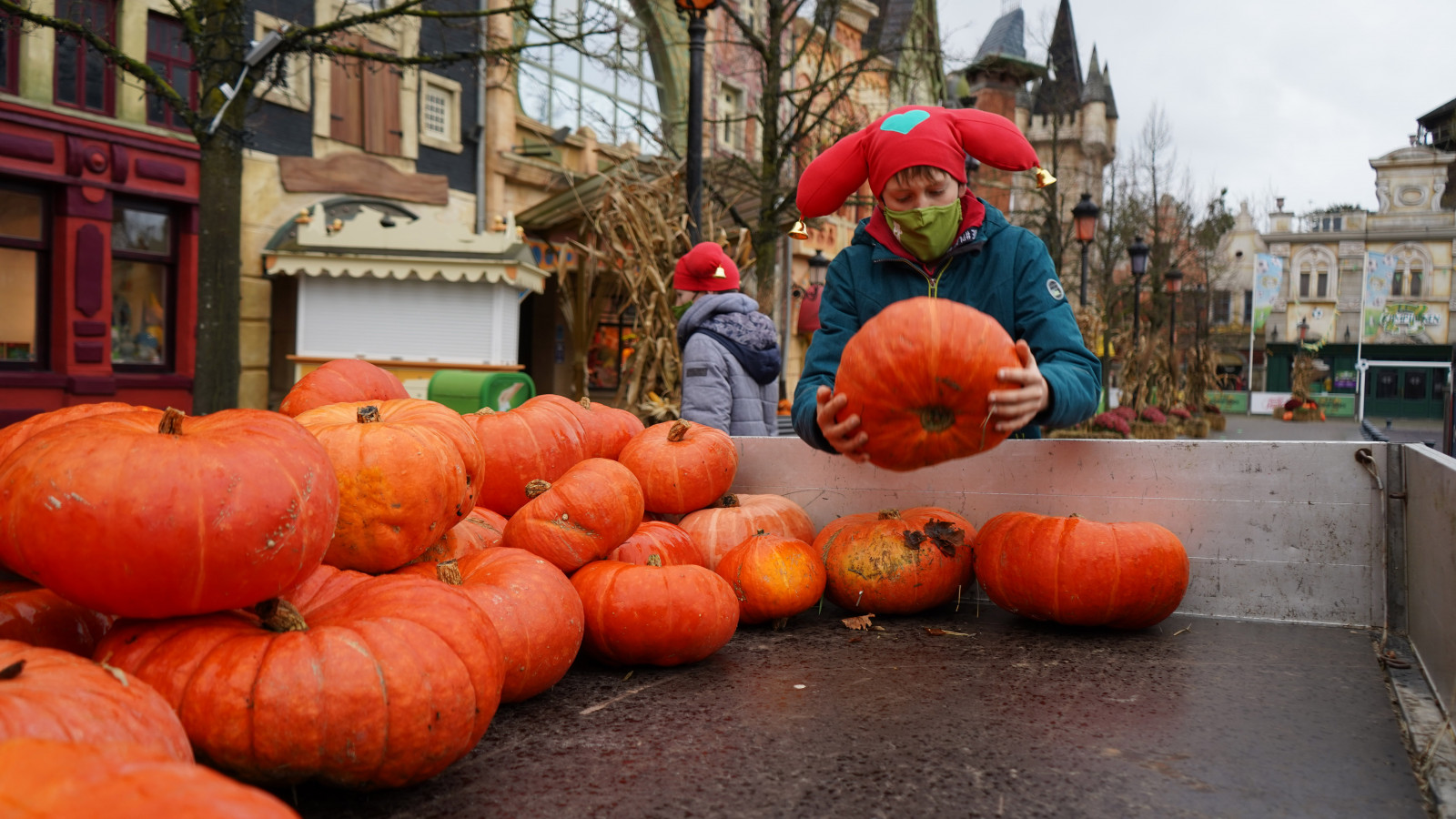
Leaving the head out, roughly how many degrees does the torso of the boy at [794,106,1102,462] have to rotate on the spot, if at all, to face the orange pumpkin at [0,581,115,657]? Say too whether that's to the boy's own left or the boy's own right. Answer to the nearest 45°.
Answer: approximately 45° to the boy's own right

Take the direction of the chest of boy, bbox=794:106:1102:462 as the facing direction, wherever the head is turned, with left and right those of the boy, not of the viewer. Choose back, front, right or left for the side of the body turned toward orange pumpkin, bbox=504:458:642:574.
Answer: right

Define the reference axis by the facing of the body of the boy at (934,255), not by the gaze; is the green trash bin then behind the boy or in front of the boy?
behind

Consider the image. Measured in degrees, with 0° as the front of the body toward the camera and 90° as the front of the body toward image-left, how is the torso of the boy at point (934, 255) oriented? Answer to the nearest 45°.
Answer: approximately 0°

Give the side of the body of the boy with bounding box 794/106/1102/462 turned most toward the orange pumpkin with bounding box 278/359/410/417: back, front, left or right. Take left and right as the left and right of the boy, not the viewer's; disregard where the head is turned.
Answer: right
